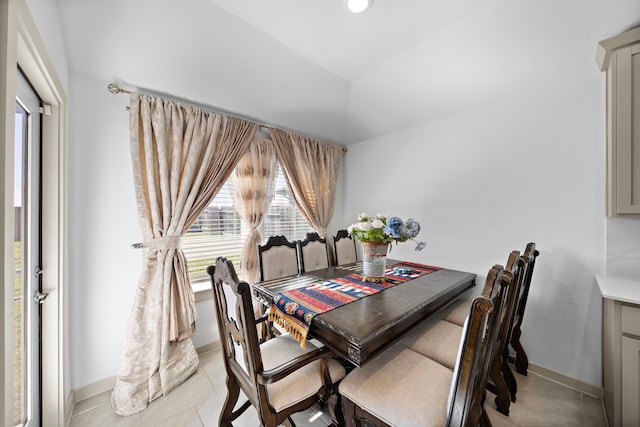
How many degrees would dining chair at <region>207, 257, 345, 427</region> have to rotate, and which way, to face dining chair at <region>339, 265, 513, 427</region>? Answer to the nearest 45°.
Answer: approximately 45° to its right

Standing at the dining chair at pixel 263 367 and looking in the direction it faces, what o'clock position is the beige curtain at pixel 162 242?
The beige curtain is roughly at 9 o'clock from the dining chair.

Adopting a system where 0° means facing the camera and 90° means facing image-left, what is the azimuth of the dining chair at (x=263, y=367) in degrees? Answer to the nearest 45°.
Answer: approximately 225°

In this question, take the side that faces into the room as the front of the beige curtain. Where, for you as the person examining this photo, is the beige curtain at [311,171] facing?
facing the viewer and to the right of the viewer

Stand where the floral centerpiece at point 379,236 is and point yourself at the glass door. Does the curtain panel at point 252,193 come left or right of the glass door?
right

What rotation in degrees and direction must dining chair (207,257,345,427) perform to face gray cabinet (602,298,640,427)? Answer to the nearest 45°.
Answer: approximately 45° to its right

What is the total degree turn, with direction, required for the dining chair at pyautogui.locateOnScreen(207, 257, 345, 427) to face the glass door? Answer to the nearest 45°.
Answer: approximately 135° to its left

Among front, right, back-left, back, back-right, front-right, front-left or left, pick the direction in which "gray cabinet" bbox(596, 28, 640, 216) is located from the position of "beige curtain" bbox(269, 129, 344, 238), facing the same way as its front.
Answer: front

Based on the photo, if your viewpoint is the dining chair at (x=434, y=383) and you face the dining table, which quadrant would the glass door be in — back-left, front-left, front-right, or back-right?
front-left

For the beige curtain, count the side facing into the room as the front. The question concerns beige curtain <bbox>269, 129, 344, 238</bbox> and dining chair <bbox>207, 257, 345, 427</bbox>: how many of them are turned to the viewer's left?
0

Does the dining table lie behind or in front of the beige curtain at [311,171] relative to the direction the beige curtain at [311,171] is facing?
in front

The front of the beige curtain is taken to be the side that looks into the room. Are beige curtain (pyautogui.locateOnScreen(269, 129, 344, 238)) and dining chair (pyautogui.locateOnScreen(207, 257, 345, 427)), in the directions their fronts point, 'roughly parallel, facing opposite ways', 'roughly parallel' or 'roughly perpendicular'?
roughly perpendicular

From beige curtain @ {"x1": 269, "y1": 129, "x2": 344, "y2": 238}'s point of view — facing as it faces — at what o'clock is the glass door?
The glass door is roughly at 3 o'clock from the beige curtain.

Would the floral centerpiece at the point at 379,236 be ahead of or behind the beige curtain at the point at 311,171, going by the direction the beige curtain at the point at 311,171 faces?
ahead

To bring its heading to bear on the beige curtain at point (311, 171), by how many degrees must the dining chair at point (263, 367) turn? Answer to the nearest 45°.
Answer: approximately 45° to its left

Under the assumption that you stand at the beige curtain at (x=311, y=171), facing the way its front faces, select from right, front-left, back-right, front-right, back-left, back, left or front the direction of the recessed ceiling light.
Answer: front-right
